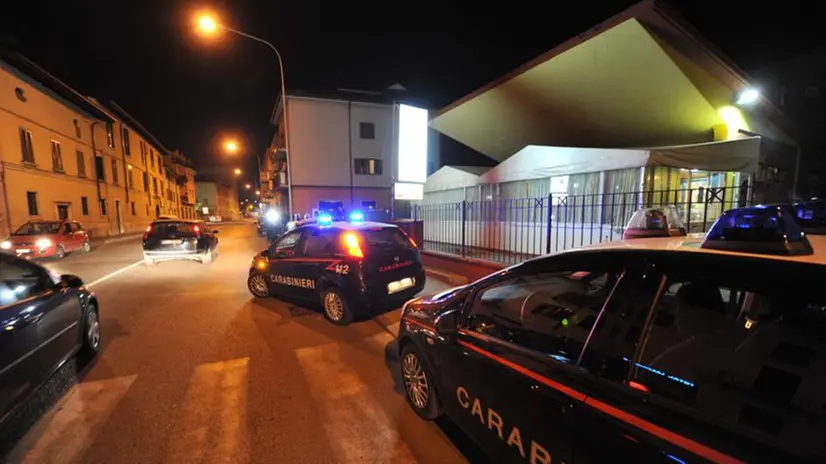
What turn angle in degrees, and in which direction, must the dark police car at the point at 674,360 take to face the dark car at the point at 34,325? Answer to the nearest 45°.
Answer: approximately 45° to its left

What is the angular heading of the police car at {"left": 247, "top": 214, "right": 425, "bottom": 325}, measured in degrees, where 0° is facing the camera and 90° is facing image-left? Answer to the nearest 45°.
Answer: approximately 135°

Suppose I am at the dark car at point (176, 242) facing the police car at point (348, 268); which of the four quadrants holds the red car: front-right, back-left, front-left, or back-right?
back-right

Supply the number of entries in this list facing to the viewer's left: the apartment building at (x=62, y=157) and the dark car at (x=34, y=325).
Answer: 0

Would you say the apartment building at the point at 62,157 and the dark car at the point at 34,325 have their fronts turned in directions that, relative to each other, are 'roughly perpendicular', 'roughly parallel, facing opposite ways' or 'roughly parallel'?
roughly perpendicular

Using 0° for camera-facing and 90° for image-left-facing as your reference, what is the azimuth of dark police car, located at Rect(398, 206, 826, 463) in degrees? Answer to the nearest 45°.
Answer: approximately 135°

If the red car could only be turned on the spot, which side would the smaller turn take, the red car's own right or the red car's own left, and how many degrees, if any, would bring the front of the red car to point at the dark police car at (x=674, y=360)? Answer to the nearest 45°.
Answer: approximately 45° to the red car's own left

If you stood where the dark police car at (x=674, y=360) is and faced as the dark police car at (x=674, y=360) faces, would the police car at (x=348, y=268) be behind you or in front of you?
in front

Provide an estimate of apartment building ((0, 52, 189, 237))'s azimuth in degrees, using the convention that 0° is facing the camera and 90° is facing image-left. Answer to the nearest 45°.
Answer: approximately 315°

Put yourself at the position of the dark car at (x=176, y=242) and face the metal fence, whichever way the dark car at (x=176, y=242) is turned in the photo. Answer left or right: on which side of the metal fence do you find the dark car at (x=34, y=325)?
right
